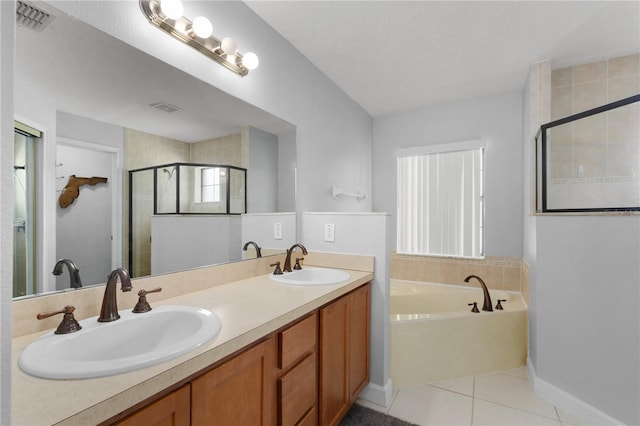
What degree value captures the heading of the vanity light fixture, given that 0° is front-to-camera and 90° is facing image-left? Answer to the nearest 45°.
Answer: approximately 315°

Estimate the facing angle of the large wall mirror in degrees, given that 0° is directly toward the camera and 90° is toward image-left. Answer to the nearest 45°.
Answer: approximately 315°

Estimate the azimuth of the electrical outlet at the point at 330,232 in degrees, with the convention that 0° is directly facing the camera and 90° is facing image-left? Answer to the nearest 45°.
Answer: approximately 45°

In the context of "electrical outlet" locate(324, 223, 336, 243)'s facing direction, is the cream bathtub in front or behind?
behind

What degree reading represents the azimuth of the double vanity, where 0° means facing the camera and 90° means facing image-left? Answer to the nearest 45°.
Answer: approximately 315°
